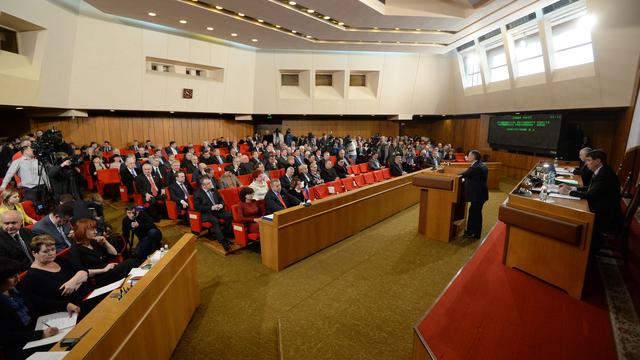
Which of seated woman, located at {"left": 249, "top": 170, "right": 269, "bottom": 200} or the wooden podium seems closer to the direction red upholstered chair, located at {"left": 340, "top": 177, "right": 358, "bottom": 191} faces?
the wooden podium

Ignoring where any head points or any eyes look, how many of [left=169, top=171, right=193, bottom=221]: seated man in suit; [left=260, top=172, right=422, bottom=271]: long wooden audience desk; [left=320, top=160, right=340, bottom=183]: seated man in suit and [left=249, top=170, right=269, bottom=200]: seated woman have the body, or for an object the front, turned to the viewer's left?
0

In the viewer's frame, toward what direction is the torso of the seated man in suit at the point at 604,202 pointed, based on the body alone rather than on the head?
to the viewer's left

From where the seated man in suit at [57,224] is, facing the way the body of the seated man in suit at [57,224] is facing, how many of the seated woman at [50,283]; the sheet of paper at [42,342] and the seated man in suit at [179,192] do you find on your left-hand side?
1

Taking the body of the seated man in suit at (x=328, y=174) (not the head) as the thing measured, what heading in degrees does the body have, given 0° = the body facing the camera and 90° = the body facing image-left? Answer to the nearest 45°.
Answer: approximately 315°

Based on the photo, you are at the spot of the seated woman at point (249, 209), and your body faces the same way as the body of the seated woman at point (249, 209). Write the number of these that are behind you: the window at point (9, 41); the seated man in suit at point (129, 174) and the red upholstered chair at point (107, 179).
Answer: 3

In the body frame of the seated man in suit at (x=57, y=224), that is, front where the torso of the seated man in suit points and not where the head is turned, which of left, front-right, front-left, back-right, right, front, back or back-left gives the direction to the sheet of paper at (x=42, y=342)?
front-right

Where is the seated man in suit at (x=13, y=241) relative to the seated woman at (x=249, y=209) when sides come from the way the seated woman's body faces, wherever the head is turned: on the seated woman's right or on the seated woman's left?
on the seated woman's right

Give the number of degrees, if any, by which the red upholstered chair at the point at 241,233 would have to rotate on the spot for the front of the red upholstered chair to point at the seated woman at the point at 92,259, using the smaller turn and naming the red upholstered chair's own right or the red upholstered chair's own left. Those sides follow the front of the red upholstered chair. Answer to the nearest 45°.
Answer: approximately 90° to the red upholstered chair's own right

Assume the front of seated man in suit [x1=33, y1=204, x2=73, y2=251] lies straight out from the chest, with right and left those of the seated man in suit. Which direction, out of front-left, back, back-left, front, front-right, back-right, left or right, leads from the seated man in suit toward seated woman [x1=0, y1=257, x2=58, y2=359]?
front-right

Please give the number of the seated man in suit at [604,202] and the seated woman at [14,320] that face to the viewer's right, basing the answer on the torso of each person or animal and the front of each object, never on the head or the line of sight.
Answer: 1

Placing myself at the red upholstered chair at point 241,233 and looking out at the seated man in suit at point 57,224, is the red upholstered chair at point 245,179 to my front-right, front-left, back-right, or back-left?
back-right

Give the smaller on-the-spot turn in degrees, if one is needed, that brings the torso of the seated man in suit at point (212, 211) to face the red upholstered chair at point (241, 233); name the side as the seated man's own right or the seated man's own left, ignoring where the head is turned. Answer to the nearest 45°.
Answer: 0° — they already face it

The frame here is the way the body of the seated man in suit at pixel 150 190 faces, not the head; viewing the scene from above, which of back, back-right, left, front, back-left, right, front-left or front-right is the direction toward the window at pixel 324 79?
left
